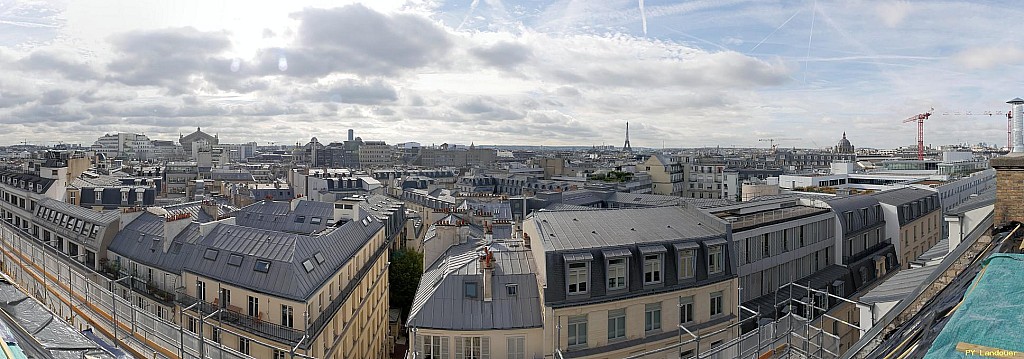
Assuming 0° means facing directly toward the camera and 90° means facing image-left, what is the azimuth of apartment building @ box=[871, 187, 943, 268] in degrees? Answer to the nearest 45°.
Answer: approximately 315°

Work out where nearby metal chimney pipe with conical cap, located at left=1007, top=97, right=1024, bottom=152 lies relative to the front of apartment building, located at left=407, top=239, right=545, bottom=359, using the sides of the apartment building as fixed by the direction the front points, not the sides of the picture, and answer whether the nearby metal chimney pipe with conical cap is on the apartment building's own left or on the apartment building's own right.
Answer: on the apartment building's own left

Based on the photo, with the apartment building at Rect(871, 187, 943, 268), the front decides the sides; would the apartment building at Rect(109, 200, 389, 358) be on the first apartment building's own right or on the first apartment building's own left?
on the first apartment building's own right

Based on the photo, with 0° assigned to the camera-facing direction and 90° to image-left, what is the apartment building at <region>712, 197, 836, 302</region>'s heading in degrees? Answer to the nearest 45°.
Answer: approximately 315°

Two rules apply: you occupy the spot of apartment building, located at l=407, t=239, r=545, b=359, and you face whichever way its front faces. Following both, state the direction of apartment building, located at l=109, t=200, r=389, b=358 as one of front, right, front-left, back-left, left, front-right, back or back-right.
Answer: back-right

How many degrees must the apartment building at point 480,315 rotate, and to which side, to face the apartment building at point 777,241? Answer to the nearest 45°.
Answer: approximately 135° to its left

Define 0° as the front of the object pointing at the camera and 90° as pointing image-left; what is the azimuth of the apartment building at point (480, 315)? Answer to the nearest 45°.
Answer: approximately 0°
